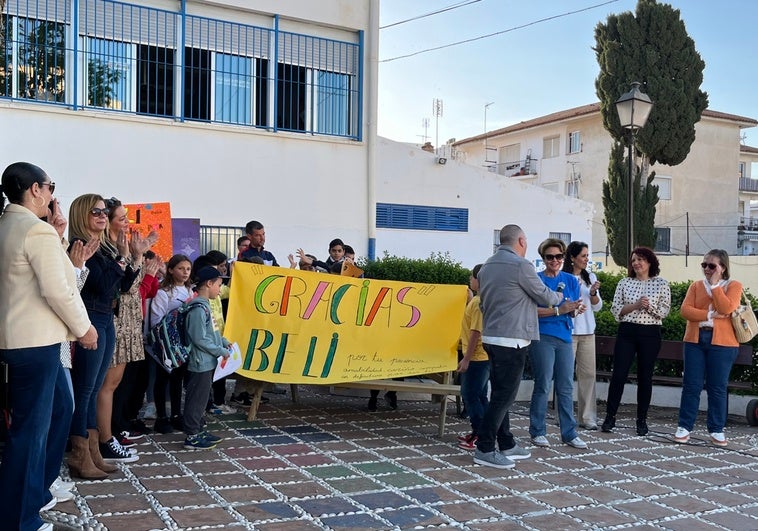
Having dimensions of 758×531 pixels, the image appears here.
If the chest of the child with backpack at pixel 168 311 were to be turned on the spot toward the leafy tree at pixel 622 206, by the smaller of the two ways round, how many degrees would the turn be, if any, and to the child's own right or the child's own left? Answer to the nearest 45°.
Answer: approximately 90° to the child's own left

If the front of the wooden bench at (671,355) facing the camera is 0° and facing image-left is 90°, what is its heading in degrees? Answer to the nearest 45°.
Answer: approximately 0°

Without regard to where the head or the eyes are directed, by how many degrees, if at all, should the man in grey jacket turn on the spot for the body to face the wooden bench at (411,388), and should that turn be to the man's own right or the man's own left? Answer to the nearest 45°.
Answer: approximately 90° to the man's own left

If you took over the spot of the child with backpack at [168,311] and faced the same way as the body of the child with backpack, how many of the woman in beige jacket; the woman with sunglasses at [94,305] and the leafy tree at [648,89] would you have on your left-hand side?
1

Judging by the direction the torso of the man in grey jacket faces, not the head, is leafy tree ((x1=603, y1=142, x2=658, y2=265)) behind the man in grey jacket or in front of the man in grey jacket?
in front

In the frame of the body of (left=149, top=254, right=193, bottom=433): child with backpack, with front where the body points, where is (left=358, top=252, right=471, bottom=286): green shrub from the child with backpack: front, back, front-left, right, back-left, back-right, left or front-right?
left

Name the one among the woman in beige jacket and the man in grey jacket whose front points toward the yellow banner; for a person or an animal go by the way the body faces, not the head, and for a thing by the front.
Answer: the woman in beige jacket

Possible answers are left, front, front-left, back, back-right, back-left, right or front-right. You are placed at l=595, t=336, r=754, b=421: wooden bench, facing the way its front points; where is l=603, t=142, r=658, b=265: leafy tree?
back

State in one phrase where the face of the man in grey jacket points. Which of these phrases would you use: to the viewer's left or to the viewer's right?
to the viewer's right

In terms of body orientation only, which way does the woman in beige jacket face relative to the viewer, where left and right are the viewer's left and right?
facing away from the viewer and to the right of the viewer

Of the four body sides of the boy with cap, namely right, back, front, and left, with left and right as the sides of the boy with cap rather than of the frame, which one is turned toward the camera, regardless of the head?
right
